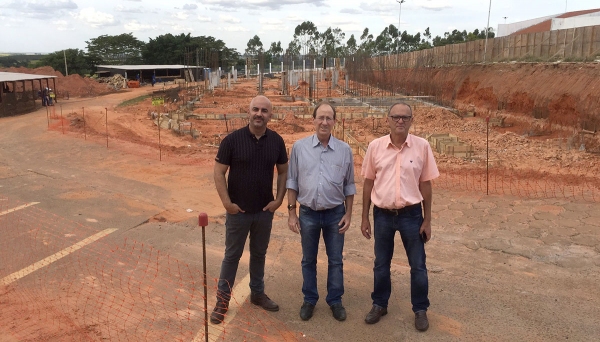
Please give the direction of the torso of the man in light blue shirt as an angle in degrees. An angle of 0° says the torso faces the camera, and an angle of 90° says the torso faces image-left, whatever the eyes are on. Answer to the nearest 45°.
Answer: approximately 0°

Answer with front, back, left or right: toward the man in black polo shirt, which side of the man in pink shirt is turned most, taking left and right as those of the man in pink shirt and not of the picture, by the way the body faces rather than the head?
right

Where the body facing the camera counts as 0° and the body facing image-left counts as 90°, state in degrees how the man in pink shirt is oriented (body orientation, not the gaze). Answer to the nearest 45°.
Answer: approximately 0°

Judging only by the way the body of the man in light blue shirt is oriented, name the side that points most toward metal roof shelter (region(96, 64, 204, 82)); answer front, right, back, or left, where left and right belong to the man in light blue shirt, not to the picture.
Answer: back

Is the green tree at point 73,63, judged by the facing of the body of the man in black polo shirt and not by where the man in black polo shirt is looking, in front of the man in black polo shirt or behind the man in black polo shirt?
behind

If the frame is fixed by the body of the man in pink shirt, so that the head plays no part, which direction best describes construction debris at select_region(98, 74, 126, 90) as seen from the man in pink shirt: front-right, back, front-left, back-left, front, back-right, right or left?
back-right
